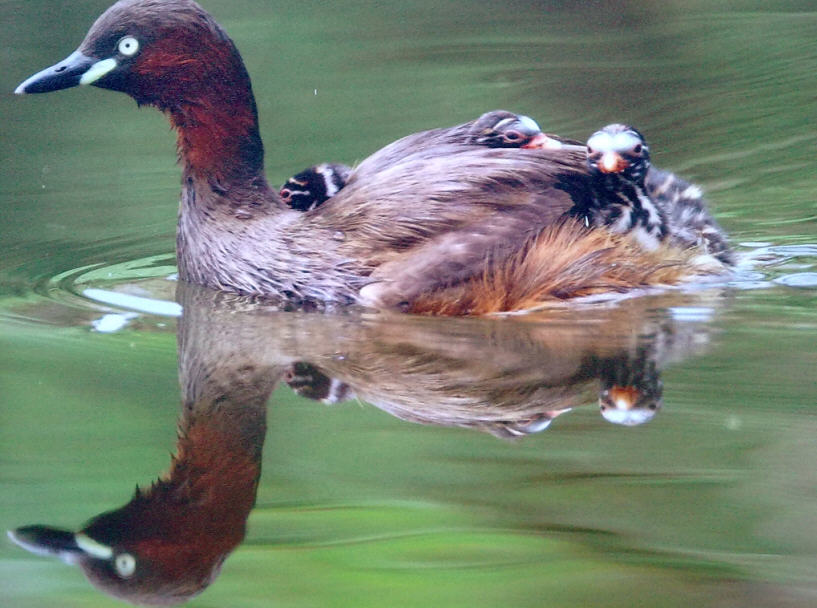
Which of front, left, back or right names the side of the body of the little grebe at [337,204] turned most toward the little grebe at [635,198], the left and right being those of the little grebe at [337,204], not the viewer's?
back

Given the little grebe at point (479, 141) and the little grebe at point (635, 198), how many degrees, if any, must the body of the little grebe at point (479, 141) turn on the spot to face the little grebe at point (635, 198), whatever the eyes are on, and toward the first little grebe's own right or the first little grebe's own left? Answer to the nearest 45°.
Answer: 0° — it already faces it

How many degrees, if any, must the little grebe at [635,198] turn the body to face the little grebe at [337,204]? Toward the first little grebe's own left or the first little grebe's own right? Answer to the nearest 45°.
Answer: approximately 45° to the first little grebe's own right

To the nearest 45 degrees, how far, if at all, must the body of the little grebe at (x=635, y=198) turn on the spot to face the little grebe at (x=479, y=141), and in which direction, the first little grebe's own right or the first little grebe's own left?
approximately 45° to the first little grebe's own right

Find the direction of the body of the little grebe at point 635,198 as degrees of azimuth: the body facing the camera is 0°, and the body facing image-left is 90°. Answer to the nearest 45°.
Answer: approximately 45°

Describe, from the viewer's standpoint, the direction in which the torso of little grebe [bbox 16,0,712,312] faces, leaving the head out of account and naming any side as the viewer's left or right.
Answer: facing to the left of the viewer
